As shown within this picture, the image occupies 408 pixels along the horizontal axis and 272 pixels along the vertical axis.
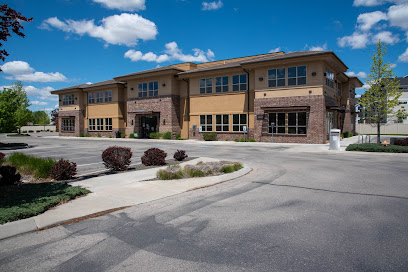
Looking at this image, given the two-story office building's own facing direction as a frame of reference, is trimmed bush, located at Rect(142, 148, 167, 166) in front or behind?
in front

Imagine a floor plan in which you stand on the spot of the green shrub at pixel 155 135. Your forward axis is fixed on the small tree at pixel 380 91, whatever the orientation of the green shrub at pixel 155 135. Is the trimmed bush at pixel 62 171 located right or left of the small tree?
right

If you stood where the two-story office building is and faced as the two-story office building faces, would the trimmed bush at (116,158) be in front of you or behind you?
in front

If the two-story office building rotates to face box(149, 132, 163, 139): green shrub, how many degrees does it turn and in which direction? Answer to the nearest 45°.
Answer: approximately 45° to its right

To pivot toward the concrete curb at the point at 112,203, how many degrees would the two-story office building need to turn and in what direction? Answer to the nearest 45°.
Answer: approximately 45° to its left

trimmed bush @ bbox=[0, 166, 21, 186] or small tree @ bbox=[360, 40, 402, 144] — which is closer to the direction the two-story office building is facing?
the trimmed bush

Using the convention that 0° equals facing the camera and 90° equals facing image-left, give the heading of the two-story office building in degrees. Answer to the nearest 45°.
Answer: approximately 45°

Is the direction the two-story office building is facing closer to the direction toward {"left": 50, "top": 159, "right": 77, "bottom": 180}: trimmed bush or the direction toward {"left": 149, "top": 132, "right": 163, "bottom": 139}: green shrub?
the trimmed bush

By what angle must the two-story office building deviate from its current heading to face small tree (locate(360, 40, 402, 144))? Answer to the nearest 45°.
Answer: approximately 90° to its left
